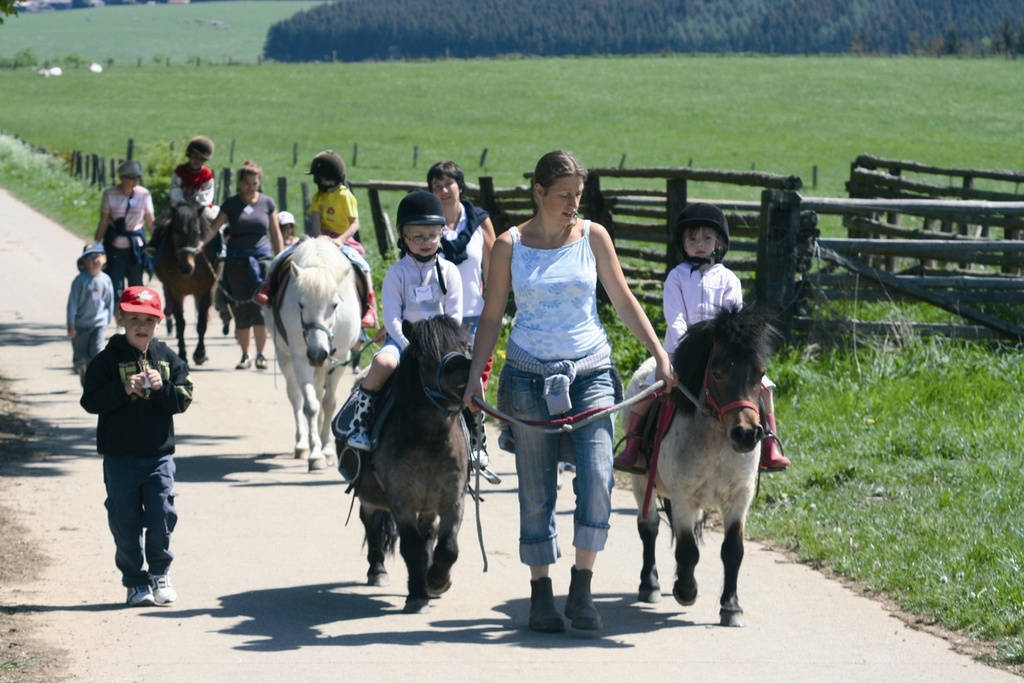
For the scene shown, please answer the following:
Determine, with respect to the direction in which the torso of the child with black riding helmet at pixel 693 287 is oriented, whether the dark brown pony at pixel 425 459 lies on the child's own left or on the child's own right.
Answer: on the child's own right

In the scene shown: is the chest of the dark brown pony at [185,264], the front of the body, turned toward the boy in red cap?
yes

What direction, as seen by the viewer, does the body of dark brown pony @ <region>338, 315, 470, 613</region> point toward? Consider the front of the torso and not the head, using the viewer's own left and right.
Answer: facing the viewer and to the right of the viewer

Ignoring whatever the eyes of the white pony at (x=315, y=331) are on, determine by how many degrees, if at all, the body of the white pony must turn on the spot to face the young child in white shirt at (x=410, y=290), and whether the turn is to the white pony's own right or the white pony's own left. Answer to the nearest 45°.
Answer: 0° — it already faces them

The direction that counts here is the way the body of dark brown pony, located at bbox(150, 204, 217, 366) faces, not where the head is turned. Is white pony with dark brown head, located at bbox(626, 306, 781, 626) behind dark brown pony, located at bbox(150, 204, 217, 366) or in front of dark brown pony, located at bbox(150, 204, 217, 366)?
in front

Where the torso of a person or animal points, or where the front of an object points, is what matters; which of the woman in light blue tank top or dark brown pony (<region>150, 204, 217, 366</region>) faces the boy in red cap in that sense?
the dark brown pony

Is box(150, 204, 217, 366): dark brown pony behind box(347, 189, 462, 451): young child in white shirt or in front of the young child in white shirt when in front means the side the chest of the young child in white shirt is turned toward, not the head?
behind

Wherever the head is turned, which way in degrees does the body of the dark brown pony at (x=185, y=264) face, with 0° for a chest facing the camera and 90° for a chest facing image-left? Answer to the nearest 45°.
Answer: approximately 0°
